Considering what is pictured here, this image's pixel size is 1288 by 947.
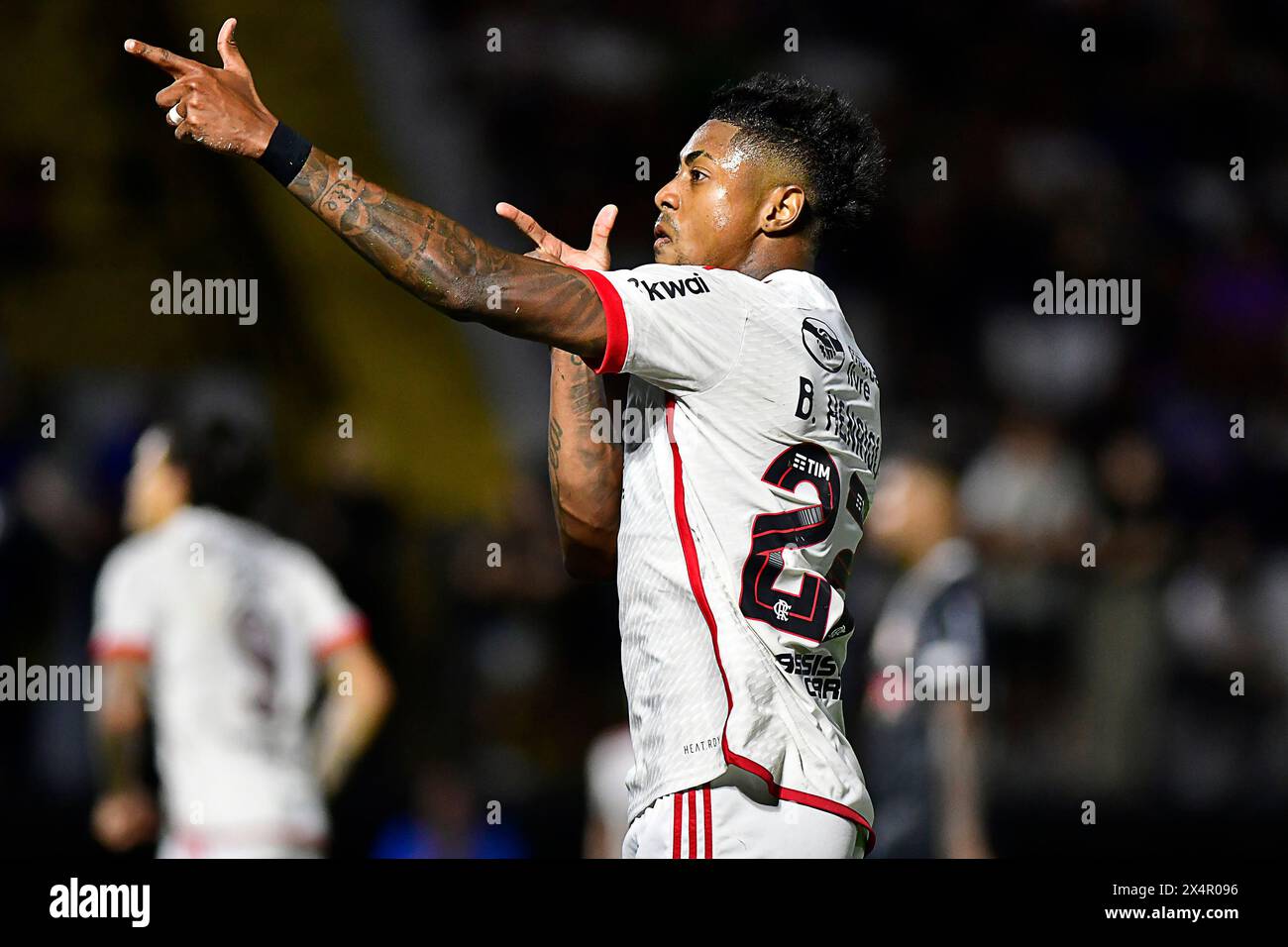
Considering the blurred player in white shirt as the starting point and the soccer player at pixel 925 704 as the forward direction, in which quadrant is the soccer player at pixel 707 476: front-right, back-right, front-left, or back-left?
front-right

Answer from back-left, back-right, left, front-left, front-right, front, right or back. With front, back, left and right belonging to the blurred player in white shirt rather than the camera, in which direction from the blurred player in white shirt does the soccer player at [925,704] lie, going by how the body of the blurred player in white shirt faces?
back-right

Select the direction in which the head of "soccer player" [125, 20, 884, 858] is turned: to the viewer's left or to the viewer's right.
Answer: to the viewer's left

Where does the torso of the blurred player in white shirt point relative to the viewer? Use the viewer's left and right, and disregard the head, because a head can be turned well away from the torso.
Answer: facing away from the viewer and to the left of the viewer

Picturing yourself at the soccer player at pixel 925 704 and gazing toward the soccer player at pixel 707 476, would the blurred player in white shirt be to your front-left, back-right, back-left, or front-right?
front-right
